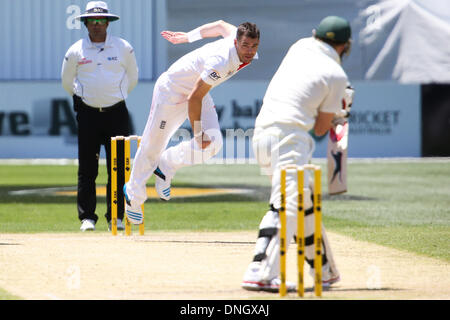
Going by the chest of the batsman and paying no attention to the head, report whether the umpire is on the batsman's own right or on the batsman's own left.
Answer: on the batsman's own left

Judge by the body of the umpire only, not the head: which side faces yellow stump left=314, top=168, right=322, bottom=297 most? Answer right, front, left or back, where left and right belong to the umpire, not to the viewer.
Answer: front

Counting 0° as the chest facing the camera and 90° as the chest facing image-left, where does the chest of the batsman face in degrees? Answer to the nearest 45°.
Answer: approximately 225°

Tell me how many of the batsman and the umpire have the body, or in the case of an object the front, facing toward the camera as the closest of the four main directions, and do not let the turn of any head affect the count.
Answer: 1
